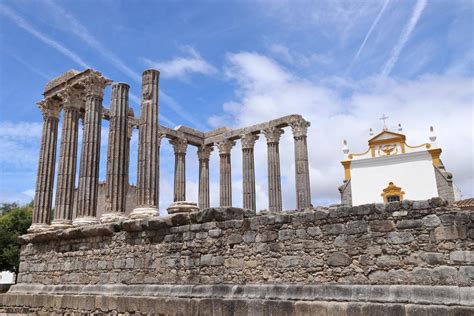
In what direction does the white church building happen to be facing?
toward the camera

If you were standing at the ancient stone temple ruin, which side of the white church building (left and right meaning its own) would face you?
front

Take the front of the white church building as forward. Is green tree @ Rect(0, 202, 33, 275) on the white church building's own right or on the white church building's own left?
on the white church building's own right

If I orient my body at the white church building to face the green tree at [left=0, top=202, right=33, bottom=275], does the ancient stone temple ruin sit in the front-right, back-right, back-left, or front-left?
front-left

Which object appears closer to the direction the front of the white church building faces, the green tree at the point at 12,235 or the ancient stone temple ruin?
the ancient stone temple ruin
